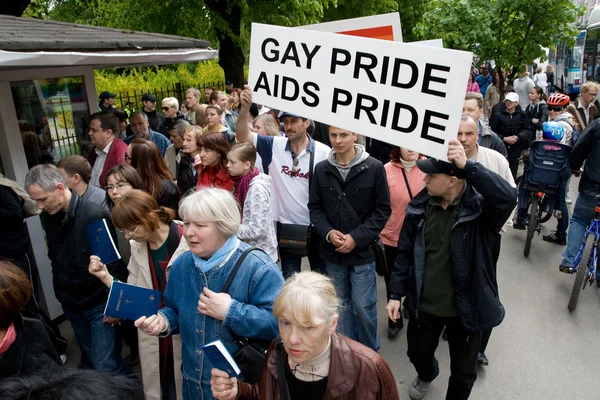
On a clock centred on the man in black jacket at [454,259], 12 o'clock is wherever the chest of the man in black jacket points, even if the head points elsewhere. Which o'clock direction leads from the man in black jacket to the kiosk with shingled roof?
The kiosk with shingled roof is roughly at 2 o'clock from the man in black jacket.

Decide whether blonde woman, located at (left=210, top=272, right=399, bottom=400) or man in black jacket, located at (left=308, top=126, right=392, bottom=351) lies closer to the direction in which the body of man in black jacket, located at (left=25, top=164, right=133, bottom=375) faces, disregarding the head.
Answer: the blonde woman

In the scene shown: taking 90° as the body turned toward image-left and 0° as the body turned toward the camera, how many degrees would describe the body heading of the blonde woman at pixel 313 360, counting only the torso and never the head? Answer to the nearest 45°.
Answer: approximately 45°

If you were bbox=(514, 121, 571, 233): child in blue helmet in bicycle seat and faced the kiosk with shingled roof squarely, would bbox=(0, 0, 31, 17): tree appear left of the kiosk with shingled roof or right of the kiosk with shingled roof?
right

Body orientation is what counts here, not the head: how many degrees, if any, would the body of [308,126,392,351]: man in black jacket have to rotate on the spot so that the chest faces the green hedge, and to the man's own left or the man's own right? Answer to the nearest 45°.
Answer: approximately 135° to the man's own right

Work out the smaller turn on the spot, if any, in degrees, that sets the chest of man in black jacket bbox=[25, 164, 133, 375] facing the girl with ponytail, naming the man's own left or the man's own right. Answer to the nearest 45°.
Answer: approximately 135° to the man's own left

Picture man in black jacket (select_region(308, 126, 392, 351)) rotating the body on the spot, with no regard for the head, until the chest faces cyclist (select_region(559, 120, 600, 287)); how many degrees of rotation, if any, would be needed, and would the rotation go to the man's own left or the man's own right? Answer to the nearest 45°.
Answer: approximately 135° to the man's own left

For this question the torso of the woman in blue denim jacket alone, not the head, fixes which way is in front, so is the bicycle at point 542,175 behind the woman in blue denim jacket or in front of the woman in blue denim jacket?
behind

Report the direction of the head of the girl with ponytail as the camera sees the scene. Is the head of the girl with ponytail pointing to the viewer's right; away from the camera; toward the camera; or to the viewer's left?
to the viewer's left

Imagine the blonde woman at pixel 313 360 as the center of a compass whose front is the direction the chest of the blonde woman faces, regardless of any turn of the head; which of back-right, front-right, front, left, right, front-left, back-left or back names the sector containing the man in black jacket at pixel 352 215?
back-right
